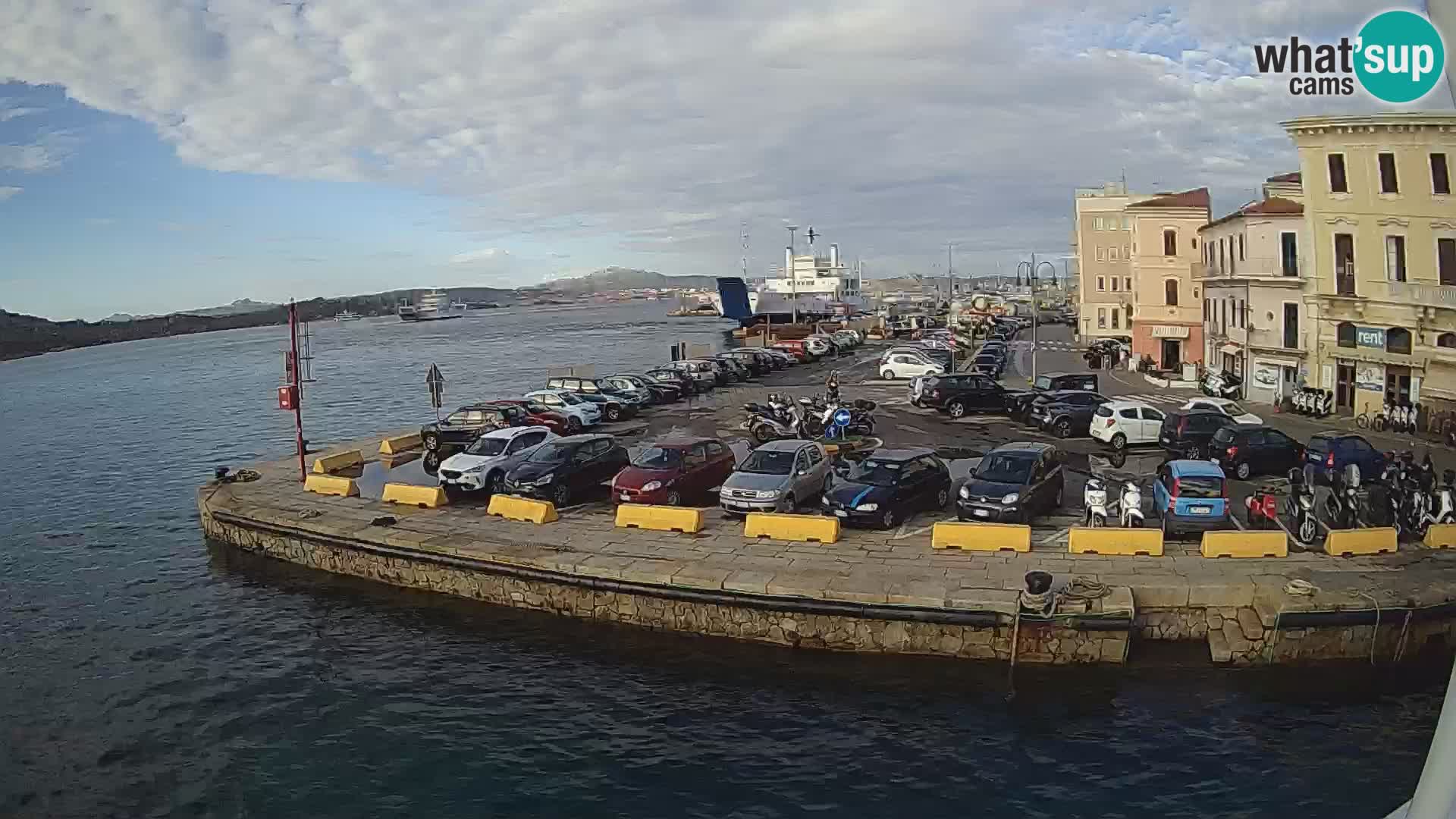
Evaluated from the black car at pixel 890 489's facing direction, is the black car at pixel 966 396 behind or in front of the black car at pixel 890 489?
behind

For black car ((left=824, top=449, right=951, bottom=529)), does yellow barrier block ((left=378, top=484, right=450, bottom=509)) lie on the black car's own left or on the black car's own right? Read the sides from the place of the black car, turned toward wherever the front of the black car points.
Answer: on the black car's own right

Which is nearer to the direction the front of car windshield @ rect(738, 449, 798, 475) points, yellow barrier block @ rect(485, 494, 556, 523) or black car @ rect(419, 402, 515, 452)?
the yellow barrier block

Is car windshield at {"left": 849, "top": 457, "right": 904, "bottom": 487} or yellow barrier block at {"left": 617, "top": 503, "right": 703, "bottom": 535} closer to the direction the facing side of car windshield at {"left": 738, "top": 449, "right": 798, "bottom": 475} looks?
the yellow barrier block

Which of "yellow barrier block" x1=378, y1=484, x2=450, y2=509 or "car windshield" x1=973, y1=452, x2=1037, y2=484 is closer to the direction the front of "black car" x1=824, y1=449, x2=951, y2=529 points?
the yellow barrier block

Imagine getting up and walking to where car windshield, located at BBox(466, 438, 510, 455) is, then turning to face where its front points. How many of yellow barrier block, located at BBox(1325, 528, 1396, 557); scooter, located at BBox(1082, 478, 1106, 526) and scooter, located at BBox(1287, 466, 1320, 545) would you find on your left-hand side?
3

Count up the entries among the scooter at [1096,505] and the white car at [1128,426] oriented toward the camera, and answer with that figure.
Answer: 1

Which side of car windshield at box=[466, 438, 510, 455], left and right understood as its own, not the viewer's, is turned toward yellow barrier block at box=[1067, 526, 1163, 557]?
left
